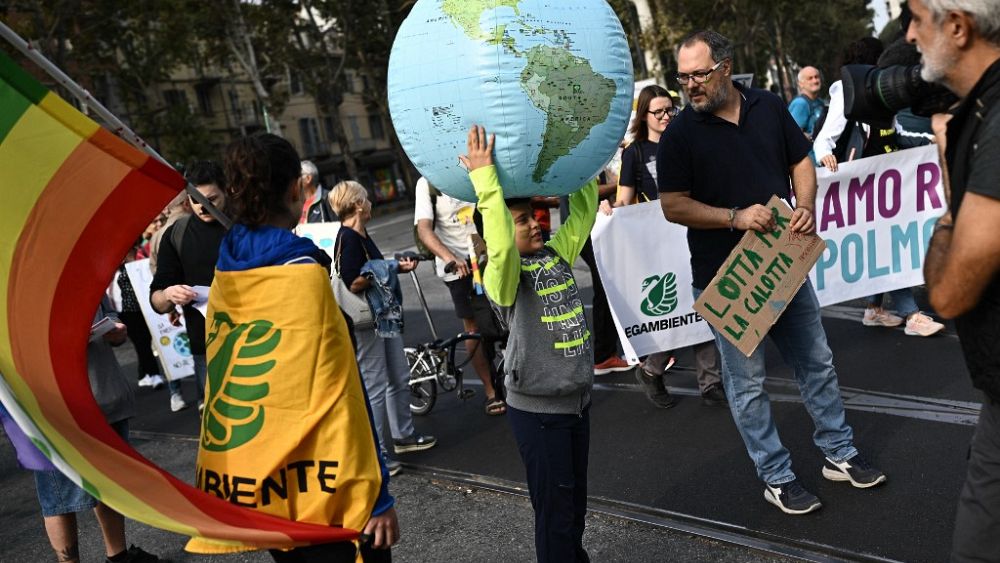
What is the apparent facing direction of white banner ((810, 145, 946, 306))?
toward the camera

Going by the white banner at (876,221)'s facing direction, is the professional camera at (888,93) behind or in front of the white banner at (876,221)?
in front

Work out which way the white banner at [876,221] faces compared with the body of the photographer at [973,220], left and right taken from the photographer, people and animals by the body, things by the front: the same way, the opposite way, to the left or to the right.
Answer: to the left

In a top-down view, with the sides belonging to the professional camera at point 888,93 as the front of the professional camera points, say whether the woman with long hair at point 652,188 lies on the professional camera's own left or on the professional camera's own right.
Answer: on the professional camera's own right

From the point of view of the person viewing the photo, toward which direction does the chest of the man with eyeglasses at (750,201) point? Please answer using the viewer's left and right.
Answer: facing the viewer and to the right of the viewer

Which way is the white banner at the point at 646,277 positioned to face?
toward the camera

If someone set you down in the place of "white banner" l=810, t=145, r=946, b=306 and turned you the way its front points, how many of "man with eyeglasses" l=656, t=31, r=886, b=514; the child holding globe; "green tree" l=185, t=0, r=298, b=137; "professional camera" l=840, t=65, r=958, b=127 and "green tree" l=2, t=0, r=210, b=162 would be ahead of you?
3

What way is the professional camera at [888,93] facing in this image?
to the viewer's left

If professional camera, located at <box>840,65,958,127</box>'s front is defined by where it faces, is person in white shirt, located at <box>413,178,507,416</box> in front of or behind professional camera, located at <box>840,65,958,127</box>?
in front

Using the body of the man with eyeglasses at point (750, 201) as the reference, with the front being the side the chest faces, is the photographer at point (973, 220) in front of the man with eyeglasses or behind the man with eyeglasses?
in front

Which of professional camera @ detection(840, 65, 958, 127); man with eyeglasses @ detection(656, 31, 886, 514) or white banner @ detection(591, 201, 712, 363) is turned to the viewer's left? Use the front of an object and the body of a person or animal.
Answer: the professional camera

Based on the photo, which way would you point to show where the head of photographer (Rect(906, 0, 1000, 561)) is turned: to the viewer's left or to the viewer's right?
to the viewer's left

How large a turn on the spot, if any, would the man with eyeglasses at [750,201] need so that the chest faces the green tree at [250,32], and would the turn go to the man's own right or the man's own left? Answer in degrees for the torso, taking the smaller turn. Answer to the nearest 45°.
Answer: approximately 180°

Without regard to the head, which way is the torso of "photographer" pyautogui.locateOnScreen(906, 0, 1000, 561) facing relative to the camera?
to the viewer's left

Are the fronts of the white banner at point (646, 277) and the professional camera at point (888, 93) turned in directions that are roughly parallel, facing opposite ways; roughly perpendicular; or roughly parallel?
roughly perpendicular

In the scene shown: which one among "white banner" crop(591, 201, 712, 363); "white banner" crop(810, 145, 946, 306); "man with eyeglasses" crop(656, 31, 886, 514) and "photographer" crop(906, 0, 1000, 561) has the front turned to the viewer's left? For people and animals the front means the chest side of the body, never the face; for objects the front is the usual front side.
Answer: the photographer

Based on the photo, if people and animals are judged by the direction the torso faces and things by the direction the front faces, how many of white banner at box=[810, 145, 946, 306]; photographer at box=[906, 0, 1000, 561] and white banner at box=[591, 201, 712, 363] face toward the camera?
2

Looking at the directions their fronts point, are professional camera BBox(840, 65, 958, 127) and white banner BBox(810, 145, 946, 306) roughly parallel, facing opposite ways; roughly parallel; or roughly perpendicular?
roughly perpendicular
